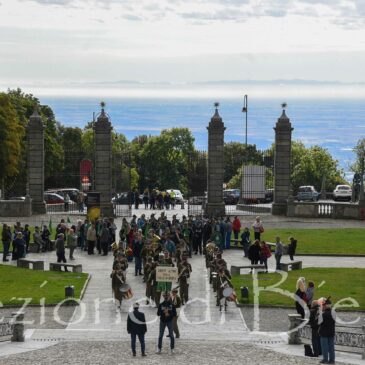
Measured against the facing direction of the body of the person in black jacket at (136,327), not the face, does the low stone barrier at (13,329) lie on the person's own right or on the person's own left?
on the person's own left

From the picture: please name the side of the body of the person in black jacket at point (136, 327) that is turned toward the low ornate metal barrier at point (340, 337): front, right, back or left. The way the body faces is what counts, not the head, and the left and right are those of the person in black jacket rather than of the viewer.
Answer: right

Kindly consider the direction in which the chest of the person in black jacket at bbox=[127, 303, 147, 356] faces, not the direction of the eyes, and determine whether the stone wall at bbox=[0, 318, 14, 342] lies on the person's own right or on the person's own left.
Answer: on the person's own left

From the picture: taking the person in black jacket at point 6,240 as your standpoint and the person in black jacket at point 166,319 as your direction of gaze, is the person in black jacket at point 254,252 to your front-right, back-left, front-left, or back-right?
front-left

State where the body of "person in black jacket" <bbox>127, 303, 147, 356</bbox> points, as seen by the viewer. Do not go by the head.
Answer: away from the camera

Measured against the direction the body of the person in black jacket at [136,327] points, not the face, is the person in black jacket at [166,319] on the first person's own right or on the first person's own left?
on the first person's own right

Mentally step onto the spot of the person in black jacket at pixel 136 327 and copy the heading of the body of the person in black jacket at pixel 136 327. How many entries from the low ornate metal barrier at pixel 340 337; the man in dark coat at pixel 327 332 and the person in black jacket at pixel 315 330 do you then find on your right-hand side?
3

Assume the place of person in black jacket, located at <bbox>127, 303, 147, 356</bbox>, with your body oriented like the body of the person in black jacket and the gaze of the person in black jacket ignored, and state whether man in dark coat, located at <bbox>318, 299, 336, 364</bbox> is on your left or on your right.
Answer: on your right
